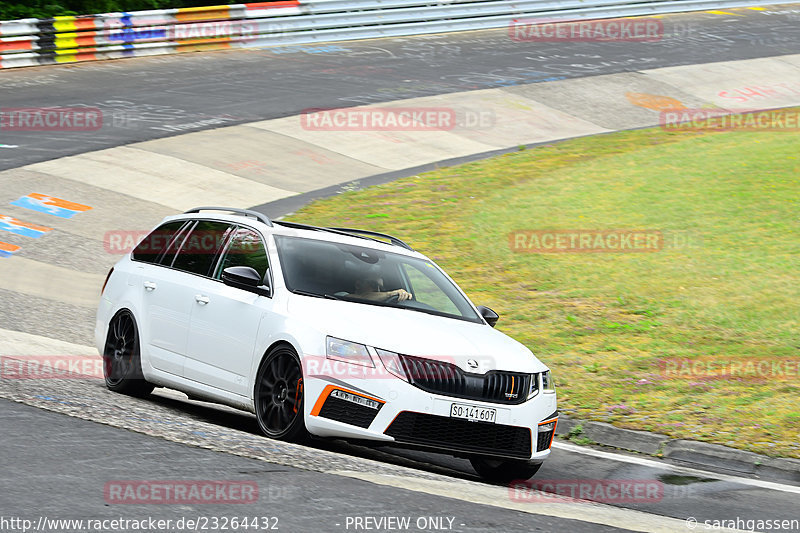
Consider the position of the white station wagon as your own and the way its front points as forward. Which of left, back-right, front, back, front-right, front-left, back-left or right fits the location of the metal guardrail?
back-left

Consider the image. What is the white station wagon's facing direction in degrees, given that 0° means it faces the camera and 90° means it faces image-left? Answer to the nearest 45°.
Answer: approximately 315°
